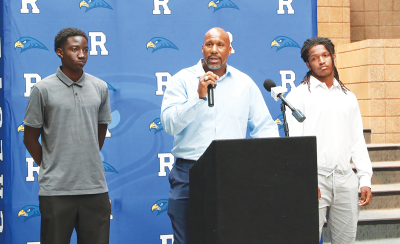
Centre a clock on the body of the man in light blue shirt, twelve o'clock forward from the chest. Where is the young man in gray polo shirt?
The young man in gray polo shirt is roughly at 3 o'clock from the man in light blue shirt.

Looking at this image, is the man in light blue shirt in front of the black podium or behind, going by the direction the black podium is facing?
behind

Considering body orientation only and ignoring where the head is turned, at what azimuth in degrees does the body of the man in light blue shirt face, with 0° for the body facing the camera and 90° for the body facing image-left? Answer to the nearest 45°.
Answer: approximately 0°

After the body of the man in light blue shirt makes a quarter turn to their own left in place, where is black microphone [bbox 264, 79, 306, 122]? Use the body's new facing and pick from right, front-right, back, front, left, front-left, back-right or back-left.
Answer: front-right

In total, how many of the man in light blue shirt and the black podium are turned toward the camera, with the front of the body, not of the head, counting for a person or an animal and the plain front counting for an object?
2

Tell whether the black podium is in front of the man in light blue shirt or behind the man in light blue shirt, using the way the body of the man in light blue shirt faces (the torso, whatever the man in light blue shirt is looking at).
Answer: in front

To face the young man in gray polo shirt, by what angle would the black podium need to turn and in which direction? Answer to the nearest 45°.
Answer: approximately 135° to its right

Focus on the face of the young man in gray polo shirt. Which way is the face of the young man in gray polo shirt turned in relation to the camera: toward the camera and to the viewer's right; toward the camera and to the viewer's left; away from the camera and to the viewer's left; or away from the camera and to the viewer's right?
toward the camera and to the viewer's right

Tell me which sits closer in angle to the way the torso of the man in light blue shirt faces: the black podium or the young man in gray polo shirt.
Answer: the black podium
